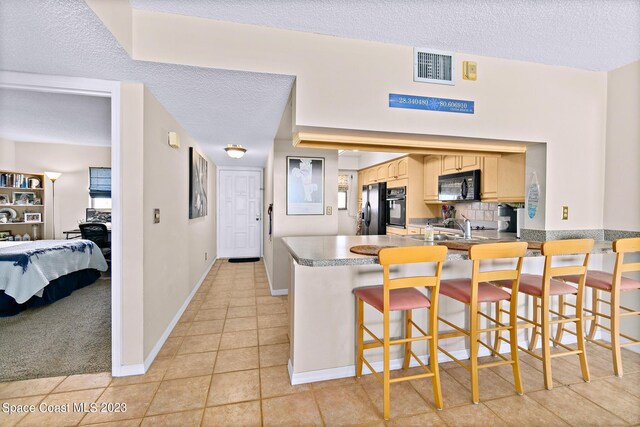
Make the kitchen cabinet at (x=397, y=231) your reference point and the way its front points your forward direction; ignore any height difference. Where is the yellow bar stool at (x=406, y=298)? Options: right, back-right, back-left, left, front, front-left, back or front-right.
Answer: front-left

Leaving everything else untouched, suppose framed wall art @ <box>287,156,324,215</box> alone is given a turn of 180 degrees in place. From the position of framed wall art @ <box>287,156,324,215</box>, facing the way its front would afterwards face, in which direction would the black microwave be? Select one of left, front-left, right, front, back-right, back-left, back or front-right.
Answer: right

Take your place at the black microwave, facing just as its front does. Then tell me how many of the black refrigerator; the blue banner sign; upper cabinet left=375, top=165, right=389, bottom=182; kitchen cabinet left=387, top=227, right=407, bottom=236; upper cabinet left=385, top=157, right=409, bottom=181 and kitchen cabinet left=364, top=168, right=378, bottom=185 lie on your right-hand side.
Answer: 5

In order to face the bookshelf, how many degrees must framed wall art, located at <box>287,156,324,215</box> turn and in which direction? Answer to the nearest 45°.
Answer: approximately 90° to its right

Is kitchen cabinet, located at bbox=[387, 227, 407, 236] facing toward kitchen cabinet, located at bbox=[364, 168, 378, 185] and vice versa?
no

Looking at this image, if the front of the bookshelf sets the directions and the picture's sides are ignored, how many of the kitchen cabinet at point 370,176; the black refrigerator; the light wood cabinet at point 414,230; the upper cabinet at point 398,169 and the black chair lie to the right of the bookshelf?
0

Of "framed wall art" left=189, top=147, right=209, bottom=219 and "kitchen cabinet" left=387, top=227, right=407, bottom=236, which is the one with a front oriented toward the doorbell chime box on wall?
the kitchen cabinet

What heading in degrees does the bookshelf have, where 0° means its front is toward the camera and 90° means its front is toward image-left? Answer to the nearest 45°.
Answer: approximately 0°

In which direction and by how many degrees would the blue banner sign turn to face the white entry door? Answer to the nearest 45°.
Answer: approximately 135° to its right

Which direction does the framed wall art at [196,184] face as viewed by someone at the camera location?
facing to the right of the viewer

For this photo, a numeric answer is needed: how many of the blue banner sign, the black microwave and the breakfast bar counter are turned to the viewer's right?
0

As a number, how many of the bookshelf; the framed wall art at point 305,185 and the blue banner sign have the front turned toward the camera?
3

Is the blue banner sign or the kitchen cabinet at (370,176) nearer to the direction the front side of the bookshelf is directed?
the blue banner sign

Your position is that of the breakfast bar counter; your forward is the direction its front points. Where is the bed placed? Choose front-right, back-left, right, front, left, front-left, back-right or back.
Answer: right

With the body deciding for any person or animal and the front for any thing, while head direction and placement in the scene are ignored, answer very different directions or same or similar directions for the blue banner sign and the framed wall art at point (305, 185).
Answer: same or similar directions

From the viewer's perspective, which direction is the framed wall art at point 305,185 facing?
toward the camera

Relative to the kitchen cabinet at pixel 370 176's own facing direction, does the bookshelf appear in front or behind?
in front

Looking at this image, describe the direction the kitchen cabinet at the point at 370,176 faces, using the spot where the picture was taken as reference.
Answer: facing the viewer and to the left of the viewer

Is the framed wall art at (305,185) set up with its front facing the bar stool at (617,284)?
no

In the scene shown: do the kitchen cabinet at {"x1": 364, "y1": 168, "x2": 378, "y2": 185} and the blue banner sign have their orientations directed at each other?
no
